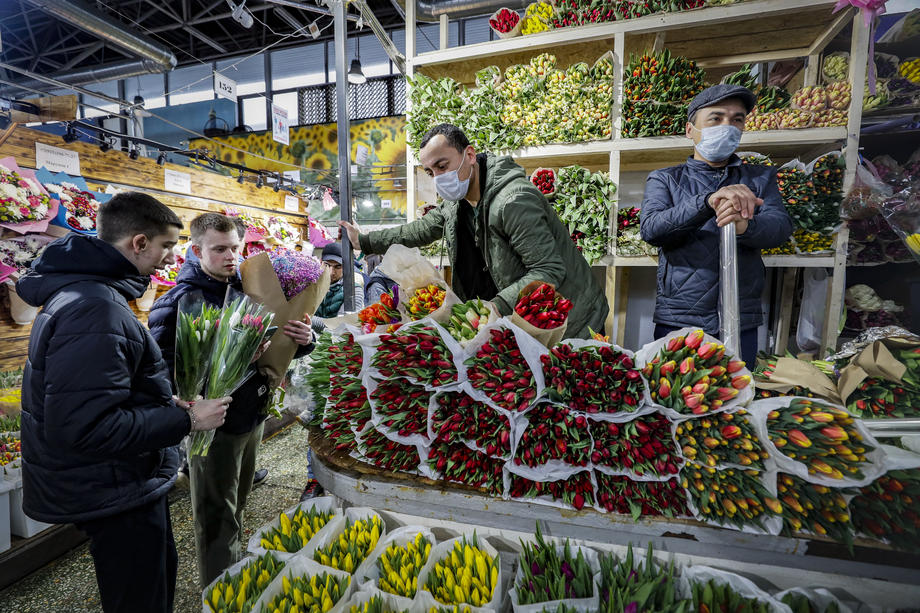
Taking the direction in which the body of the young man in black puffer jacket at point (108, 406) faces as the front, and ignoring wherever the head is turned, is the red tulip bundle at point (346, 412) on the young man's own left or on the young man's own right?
on the young man's own right

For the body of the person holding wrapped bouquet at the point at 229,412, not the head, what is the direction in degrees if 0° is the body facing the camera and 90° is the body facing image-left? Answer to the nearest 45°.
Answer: approximately 315°

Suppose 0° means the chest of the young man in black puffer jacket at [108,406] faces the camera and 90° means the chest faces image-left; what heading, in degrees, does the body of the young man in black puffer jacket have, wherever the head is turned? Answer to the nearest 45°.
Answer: approximately 270°

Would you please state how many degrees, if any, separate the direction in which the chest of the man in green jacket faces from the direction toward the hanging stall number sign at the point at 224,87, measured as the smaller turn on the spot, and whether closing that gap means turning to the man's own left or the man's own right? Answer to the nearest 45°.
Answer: approximately 90° to the man's own right

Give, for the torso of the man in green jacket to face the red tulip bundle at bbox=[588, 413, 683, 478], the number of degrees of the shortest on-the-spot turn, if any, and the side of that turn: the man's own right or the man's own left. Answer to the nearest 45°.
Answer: approximately 45° to the man's own left

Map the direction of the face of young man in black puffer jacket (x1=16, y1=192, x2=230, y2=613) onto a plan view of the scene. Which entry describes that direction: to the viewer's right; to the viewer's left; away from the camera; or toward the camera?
to the viewer's right

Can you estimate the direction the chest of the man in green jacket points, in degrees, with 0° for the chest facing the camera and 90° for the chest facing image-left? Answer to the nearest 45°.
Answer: approximately 45°

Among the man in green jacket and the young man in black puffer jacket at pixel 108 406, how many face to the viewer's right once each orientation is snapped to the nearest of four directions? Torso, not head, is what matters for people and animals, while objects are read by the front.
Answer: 1

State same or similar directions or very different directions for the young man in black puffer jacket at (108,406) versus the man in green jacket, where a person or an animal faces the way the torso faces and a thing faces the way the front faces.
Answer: very different directions

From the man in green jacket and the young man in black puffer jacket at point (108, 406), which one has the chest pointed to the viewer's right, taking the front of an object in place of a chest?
the young man in black puffer jacket
